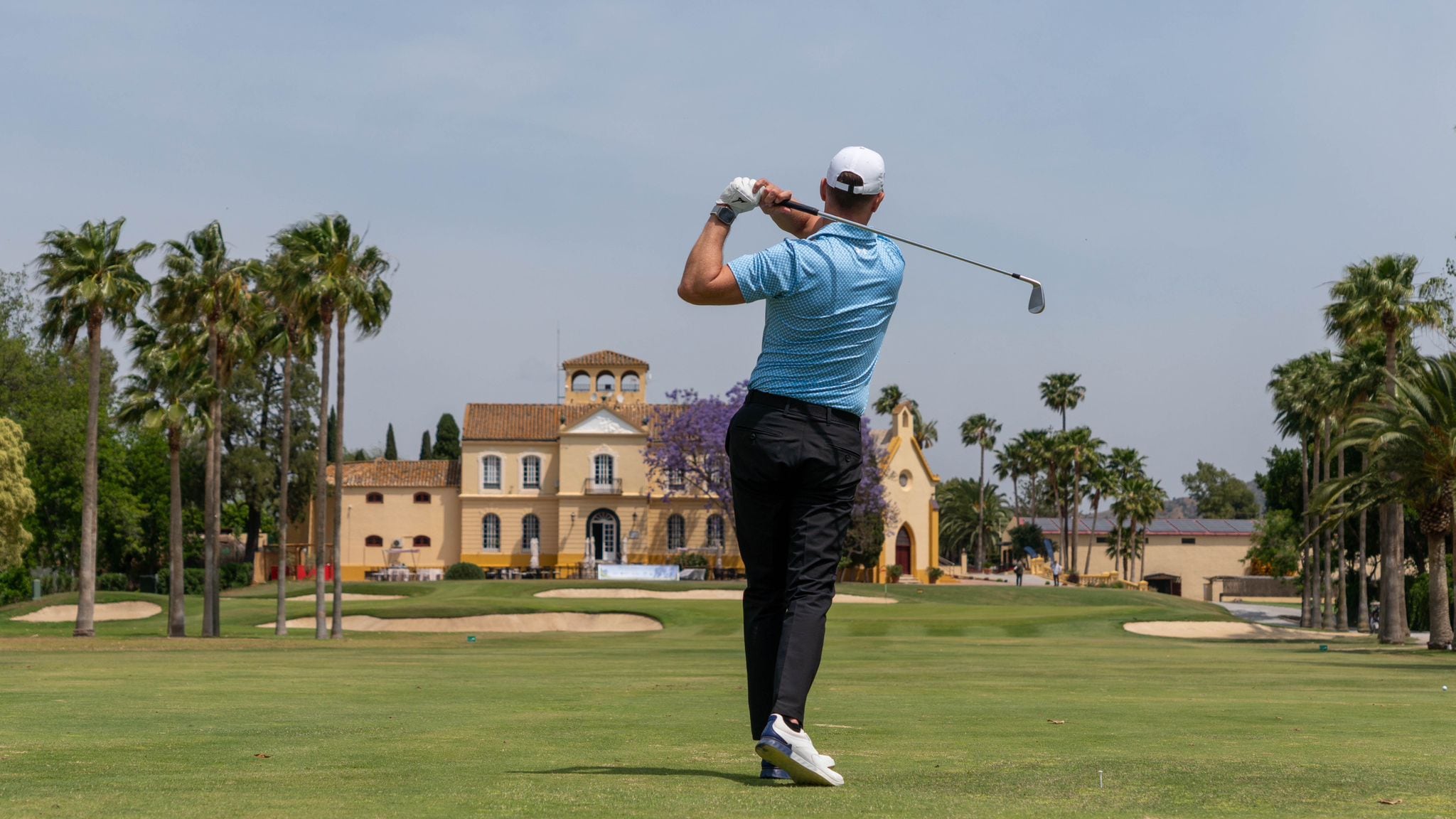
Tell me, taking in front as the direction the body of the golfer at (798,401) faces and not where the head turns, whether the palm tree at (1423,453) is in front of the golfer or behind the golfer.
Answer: in front

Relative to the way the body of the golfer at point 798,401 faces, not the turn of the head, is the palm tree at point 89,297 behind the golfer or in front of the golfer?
in front

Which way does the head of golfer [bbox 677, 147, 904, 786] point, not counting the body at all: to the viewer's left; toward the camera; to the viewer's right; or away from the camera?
away from the camera

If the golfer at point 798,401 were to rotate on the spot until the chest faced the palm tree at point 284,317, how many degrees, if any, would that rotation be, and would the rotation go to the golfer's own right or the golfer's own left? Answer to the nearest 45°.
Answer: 0° — they already face it

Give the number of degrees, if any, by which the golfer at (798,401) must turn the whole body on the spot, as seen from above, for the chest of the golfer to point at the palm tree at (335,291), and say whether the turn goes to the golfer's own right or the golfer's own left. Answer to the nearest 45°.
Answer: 0° — they already face it

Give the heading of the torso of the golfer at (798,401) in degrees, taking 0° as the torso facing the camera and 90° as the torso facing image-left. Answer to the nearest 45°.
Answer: approximately 180°
